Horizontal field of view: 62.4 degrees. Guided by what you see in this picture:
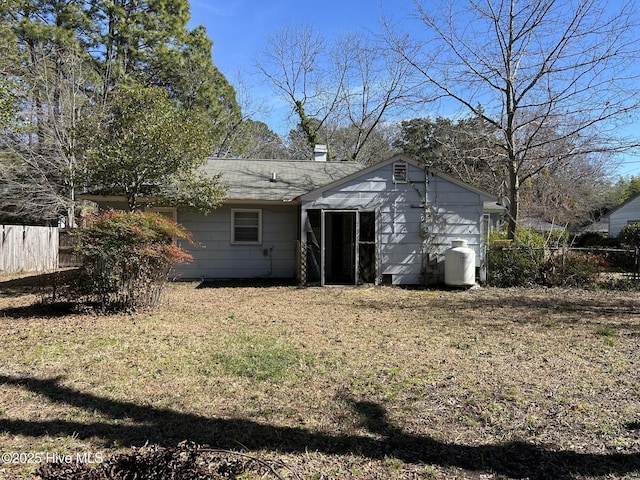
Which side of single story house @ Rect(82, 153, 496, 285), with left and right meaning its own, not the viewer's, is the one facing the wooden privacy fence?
left

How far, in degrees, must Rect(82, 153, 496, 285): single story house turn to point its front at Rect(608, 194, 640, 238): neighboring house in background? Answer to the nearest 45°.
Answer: approximately 45° to its right

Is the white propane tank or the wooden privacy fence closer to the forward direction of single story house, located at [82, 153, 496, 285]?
the white propane tank

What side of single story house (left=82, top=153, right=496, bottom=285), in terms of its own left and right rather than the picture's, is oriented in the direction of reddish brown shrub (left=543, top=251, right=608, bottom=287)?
right

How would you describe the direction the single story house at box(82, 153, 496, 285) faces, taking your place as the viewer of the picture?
facing away from the viewer

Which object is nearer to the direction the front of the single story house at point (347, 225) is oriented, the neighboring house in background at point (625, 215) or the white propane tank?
the neighboring house in background

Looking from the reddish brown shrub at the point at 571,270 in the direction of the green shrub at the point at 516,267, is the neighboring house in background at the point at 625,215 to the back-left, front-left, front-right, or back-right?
back-right
